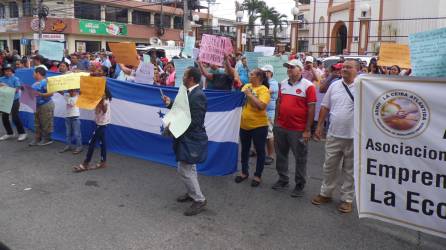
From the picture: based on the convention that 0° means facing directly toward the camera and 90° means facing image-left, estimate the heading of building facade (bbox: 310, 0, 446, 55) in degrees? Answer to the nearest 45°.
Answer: approximately 45°

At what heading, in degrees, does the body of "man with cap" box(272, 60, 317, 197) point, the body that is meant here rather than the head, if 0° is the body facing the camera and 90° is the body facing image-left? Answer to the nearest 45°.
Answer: approximately 45°

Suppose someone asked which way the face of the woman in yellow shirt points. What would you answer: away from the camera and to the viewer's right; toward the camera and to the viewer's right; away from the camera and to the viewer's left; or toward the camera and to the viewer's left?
toward the camera and to the viewer's left

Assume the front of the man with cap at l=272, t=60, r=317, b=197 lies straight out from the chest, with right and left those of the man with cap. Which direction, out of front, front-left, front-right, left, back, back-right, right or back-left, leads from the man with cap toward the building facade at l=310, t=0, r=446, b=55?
back-right

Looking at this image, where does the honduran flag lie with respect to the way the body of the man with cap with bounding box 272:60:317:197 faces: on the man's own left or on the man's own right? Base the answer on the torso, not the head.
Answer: on the man's own right

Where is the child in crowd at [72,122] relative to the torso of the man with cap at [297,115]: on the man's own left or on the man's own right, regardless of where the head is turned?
on the man's own right

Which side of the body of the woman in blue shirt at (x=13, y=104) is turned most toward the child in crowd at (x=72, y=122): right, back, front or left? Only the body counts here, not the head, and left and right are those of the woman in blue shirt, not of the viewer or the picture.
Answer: left

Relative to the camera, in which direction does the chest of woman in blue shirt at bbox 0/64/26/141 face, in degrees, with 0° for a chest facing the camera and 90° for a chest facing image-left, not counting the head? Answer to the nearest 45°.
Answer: approximately 45°

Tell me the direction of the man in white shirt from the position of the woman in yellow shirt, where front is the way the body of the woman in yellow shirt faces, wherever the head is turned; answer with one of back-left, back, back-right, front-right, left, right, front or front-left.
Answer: left

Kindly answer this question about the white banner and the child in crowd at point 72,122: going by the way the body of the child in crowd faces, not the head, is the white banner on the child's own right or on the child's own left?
on the child's own left

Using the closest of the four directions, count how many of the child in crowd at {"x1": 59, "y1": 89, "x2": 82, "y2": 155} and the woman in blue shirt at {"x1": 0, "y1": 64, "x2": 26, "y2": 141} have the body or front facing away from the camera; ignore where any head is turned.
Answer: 0
